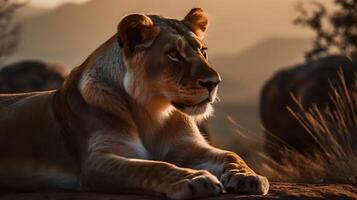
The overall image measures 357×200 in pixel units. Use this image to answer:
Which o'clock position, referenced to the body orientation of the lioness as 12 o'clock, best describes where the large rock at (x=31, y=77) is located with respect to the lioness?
The large rock is roughly at 7 o'clock from the lioness.

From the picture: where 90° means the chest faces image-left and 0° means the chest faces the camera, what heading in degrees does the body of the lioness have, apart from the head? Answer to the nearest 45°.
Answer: approximately 315°

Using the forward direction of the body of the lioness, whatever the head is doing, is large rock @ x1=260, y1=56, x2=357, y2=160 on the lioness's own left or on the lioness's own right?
on the lioness's own left
